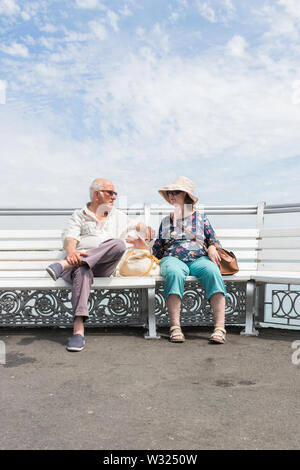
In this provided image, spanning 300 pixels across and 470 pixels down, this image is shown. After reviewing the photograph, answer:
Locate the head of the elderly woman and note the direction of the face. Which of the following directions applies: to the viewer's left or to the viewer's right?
to the viewer's left

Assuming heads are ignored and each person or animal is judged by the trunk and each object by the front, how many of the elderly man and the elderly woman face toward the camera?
2

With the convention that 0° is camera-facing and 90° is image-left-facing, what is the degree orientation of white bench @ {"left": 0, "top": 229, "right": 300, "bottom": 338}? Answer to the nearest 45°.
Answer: approximately 0°

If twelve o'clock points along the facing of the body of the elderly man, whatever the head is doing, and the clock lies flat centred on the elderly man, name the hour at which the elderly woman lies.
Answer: The elderly woman is roughly at 9 o'clock from the elderly man.

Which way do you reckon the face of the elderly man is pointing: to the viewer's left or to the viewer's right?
to the viewer's right
